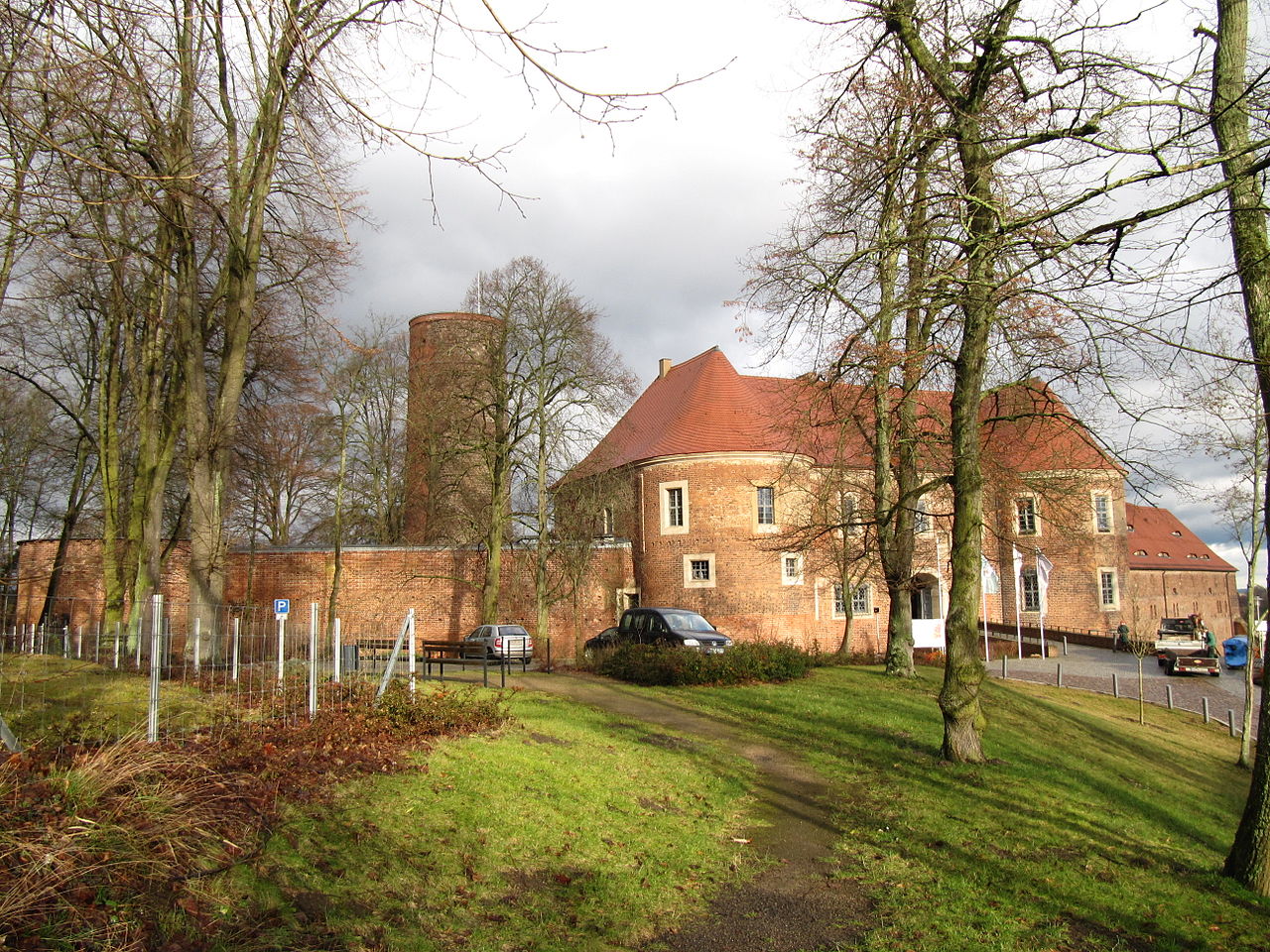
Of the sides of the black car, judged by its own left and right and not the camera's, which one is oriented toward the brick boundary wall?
back

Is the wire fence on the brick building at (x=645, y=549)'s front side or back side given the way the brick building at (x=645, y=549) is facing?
on the front side

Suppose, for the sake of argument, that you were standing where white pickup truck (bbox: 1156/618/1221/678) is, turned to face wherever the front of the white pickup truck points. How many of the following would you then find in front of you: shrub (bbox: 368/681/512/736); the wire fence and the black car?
0

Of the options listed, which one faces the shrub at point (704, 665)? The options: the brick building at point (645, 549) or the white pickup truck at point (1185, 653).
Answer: the brick building

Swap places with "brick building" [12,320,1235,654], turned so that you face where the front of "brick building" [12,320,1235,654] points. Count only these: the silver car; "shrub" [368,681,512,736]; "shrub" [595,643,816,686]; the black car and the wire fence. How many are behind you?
0

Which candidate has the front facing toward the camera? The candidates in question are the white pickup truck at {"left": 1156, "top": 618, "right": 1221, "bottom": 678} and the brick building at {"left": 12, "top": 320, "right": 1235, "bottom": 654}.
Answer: the brick building

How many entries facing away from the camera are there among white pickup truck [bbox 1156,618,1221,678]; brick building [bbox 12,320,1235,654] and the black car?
1

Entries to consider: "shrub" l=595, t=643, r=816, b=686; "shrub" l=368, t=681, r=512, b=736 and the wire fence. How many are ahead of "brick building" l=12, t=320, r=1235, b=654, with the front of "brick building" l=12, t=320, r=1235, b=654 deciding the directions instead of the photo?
3

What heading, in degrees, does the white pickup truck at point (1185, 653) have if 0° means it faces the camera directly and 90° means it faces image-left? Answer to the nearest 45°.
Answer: approximately 180°

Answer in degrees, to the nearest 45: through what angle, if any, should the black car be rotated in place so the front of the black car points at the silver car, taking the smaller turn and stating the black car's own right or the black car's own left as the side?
approximately 180°

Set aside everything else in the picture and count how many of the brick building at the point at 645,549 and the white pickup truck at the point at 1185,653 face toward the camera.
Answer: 1

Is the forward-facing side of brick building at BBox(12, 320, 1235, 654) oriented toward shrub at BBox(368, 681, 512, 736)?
yes

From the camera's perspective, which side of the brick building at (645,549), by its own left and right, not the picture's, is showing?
front
